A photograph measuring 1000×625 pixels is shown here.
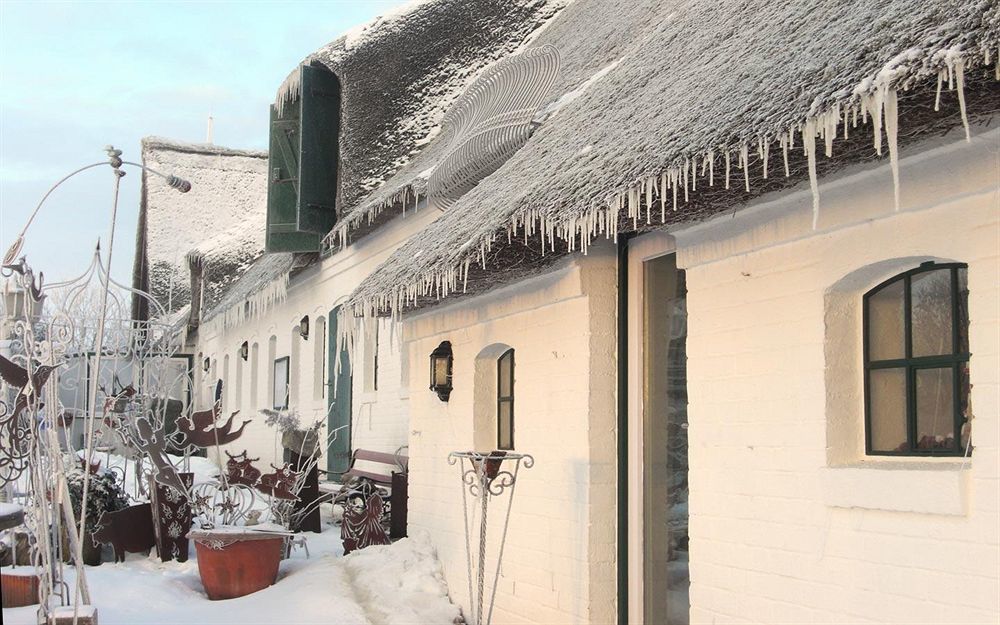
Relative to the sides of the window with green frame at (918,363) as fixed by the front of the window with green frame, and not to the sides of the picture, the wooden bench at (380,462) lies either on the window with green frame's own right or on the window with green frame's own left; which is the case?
on the window with green frame's own right

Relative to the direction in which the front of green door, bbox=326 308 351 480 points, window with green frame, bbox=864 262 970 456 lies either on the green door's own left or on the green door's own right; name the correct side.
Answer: on the green door's own left

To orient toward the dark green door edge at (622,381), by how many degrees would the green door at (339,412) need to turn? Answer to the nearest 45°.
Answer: approximately 45° to its left

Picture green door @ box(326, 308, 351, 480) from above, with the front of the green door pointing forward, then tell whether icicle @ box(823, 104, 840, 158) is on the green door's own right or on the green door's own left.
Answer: on the green door's own left

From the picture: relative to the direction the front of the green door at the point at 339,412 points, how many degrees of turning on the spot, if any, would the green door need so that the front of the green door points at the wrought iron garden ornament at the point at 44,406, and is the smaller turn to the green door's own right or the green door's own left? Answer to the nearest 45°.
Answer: approximately 45° to the green door's own left

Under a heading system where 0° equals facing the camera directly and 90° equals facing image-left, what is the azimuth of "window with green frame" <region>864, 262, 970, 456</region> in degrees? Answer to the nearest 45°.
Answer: approximately 45°

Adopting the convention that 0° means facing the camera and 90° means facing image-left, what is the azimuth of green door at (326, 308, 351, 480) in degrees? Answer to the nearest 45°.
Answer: approximately 45°

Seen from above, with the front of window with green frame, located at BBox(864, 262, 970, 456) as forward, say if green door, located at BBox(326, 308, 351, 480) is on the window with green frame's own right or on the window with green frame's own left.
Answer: on the window with green frame's own right

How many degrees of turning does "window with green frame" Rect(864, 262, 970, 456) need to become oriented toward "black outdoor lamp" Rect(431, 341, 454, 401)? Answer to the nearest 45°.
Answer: approximately 90° to its right

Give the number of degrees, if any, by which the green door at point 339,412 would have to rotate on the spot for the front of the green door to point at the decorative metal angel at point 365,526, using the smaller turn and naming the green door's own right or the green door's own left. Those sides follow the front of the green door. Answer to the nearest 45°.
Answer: approximately 45° to the green door's own left

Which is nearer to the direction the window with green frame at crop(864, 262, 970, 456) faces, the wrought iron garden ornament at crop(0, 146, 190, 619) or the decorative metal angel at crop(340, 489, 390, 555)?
the wrought iron garden ornament

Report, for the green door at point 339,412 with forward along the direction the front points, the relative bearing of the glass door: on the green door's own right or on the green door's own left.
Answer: on the green door's own left
